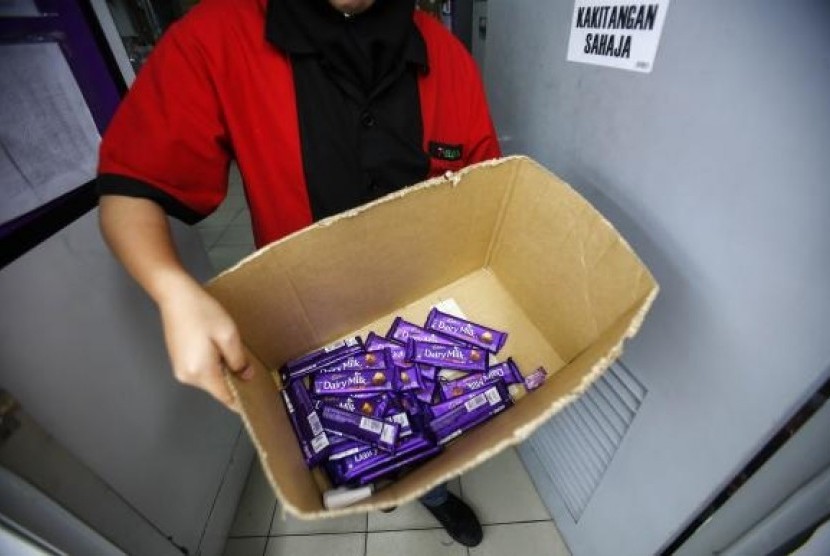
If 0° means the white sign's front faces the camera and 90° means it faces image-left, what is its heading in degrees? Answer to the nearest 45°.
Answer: approximately 45°
